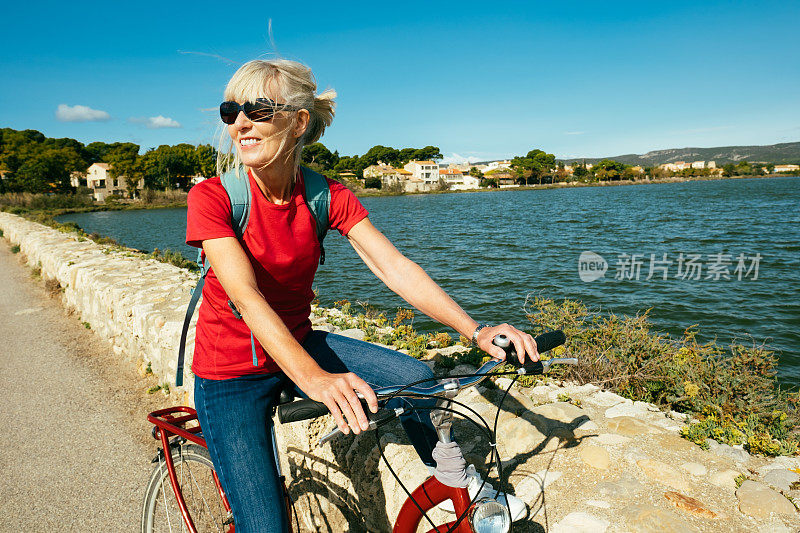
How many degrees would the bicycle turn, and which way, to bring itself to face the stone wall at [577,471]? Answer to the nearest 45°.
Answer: approximately 90° to its left

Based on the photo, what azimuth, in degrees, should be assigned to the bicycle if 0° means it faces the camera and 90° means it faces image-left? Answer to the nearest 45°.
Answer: approximately 315°

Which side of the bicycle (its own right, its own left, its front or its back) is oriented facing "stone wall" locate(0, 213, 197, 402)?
back
